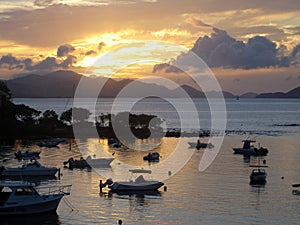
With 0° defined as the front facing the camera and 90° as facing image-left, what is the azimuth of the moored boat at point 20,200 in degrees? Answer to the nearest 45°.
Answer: approximately 270°
